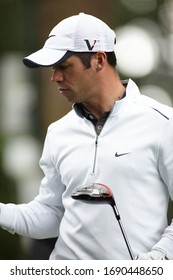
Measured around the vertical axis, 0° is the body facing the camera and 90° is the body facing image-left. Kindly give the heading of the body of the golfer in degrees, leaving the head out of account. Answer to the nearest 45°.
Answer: approximately 45°

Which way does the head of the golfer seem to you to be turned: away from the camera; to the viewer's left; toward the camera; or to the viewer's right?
to the viewer's left
